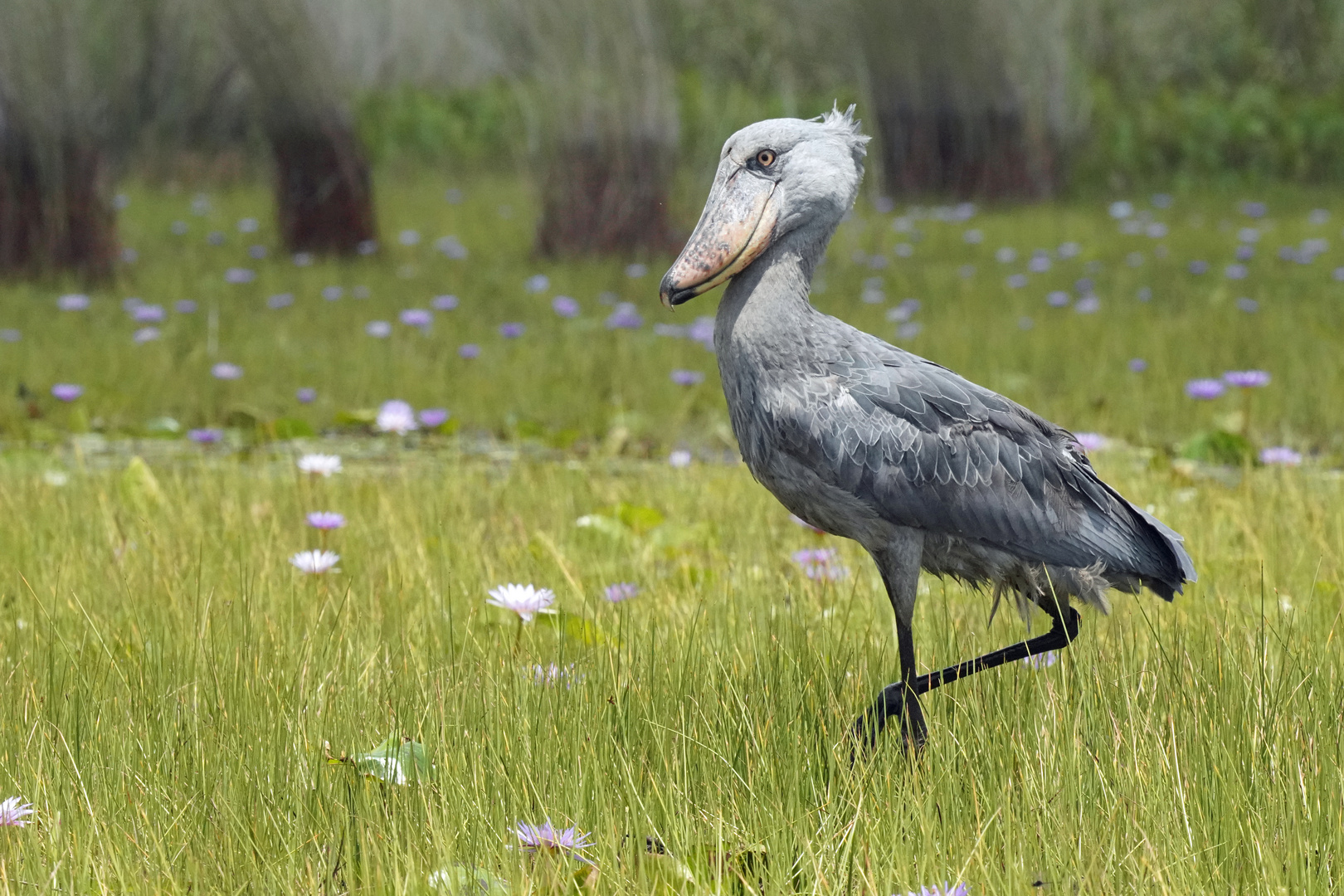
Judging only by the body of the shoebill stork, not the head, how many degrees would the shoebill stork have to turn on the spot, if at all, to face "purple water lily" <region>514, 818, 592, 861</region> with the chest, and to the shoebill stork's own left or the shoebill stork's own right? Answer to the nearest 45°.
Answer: approximately 45° to the shoebill stork's own left

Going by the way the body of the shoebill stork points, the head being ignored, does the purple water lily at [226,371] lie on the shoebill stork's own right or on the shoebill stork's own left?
on the shoebill stork's own right

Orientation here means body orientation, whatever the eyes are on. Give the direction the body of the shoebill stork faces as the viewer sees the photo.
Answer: to the viewer's left

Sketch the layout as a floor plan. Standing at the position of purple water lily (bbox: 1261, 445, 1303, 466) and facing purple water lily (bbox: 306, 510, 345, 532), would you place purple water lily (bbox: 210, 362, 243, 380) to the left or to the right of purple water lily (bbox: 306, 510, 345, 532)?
right

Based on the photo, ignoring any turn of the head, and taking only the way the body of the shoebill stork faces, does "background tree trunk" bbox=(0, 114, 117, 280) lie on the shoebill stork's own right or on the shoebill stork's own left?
on the shoebill stork's own right

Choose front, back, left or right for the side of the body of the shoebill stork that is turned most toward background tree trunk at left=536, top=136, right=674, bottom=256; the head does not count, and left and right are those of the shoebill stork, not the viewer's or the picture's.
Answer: right

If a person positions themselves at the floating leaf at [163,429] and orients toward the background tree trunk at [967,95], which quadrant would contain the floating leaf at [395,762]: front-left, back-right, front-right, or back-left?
back-right

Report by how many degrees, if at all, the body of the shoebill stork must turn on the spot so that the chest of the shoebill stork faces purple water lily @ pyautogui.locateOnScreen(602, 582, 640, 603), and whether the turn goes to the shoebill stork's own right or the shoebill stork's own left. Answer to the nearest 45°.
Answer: approximately 45° to the shoebill stork's own right

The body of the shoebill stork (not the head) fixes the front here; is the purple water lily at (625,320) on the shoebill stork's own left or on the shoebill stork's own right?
on the shoebill stork's own right

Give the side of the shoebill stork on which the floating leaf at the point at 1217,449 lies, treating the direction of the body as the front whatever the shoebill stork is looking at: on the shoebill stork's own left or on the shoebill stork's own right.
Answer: on the shoebill stork's own right

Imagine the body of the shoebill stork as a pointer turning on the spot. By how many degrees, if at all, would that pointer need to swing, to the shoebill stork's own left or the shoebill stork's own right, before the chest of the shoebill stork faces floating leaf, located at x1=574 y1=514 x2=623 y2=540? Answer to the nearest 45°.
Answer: approximately 45° to the shoebill stork's own right
